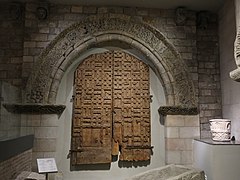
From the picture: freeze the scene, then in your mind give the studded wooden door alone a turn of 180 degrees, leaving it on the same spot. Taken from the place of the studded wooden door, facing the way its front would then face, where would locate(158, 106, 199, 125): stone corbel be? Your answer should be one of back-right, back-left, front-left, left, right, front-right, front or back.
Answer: right

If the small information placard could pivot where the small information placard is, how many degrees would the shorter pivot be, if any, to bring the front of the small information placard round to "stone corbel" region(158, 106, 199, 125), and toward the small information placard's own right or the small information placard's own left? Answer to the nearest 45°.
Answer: approximately 90° to the small information placard's own left

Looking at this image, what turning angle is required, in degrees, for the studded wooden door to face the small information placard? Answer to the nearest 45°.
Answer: approximately 45° to its right

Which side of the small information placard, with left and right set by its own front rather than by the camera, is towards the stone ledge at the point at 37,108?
back

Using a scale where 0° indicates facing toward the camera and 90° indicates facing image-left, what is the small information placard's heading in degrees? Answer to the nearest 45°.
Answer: approximately 0°

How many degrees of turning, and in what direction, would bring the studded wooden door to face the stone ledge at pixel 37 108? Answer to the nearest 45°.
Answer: approximately 90° to its right

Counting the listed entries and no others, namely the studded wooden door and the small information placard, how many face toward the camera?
2

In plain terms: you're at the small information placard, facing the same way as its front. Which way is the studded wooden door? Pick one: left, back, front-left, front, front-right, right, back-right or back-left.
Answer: back-left

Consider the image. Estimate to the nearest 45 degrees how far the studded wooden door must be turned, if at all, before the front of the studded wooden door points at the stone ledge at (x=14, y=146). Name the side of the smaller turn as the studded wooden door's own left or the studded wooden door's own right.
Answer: approximately 45° to the studded wooden door's own right

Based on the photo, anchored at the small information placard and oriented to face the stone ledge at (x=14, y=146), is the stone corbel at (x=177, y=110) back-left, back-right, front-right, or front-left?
back-right

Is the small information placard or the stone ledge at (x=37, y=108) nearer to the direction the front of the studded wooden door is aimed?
the small information placard
